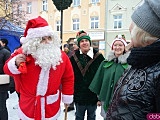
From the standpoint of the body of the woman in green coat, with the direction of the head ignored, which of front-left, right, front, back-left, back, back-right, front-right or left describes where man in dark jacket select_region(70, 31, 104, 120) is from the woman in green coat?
back-right

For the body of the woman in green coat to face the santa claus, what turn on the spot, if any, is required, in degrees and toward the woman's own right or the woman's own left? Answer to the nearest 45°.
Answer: approximately 45° to the woman's own right

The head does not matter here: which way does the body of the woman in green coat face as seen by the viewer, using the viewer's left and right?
facing the viewer

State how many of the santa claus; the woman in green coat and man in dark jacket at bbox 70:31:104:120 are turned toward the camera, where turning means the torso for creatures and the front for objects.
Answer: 3

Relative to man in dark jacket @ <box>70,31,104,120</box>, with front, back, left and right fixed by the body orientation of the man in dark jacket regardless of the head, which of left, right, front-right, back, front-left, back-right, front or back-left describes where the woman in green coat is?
front-left

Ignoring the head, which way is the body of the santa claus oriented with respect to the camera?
toward the camera

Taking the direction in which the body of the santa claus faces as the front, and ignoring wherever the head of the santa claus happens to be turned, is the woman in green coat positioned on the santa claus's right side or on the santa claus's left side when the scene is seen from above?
on the santa claus's left side

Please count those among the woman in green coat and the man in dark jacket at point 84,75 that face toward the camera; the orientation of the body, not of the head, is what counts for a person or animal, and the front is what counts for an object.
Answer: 2

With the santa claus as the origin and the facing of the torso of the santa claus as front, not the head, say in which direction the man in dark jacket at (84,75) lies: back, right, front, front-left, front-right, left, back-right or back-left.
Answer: back-left
